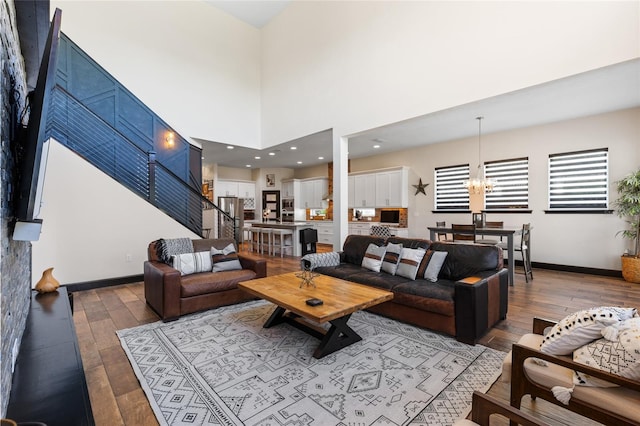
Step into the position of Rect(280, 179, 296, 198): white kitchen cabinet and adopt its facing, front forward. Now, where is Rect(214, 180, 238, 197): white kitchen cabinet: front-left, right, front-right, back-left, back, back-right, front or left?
right

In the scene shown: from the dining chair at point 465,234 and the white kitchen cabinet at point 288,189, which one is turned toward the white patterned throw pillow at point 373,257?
the white kitchen cabinet

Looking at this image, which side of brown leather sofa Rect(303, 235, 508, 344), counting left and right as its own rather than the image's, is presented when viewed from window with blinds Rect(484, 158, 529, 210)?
back

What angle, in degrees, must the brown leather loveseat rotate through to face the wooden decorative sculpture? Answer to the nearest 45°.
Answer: approximately 135° to its right

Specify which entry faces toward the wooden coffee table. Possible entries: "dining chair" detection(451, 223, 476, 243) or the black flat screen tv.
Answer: the black flat screen tv

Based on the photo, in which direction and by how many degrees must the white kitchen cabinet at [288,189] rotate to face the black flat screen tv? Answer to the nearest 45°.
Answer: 0° — it already faces it

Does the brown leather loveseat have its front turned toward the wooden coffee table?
yes

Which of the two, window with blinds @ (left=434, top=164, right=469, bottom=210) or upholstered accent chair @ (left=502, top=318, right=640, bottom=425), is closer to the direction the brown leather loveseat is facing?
the upholstered accent chair

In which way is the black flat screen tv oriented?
to the viewer's right

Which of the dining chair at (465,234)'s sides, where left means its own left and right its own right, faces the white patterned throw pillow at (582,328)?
back

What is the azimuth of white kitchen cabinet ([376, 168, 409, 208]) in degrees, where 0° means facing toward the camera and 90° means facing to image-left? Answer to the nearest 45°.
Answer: approximately 45°

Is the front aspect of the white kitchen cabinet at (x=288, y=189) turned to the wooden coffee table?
yes

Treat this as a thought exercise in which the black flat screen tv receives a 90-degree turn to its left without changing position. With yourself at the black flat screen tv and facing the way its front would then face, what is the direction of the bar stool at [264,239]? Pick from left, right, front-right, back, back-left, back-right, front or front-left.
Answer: front-right

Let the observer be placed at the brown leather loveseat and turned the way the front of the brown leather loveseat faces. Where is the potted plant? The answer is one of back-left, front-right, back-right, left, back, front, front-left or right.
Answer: front-left

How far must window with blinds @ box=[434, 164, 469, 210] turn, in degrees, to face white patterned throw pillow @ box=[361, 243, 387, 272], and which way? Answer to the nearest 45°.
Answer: approximately 45° to its left
